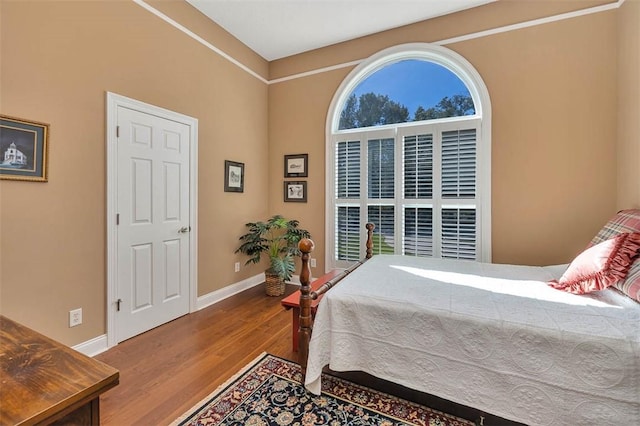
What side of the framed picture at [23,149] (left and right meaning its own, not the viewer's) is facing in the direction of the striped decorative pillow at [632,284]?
front

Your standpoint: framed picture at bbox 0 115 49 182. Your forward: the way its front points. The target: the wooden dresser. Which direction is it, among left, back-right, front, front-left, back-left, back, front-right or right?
front-right

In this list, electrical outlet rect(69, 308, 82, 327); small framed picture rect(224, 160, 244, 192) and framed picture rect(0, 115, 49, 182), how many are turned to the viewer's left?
0

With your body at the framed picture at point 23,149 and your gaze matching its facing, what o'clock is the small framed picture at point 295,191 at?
The small framed picture is roughly at 10 o'clock from the framed picture.

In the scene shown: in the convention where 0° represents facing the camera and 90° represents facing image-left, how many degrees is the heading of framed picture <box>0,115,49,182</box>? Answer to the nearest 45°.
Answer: approximately 315°

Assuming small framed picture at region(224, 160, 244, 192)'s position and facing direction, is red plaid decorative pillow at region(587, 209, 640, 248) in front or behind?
in front

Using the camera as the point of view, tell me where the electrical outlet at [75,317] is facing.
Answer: facing the viewer and to the right of the viewer

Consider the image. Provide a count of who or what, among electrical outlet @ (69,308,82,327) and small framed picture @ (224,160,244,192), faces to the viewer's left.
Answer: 0

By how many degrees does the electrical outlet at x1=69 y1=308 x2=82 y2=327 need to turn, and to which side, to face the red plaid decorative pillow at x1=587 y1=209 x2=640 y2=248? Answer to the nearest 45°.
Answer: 0° — it already faces it

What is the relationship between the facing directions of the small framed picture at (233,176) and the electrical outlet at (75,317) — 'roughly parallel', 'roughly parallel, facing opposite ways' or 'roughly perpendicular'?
roughly parallel

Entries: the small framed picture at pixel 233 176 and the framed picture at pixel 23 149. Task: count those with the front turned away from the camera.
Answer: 0

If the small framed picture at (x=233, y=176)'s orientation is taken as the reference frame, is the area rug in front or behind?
in front
